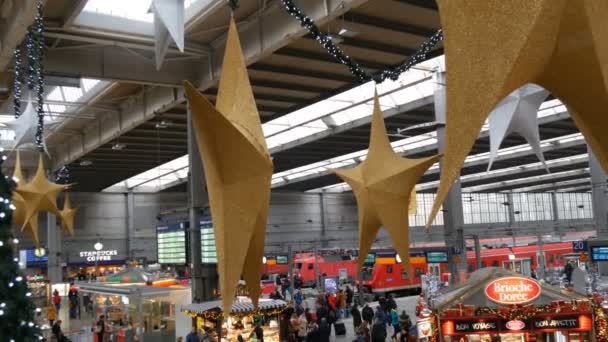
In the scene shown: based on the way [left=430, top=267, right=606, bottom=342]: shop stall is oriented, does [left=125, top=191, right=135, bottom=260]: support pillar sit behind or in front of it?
behind

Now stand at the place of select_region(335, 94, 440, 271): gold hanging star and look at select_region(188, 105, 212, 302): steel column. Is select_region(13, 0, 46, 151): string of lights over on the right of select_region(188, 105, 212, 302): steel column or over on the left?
left

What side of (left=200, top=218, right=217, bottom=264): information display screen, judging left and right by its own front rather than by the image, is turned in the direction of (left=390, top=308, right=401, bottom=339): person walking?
left

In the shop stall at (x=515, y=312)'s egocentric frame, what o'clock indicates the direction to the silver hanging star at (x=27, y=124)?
The silver hanging star is roughly at 3 o'clock from the shop stall.

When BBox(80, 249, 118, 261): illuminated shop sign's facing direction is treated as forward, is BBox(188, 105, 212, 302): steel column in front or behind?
in front

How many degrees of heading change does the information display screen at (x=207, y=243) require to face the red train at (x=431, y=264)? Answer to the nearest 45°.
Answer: approximately 135° to its left

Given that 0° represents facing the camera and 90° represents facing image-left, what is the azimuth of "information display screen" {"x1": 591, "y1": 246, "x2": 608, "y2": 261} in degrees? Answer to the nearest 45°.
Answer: approximately 0°

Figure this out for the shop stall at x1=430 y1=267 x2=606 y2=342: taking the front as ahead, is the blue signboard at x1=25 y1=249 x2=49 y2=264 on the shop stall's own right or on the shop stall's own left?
on the shop stall's own right
